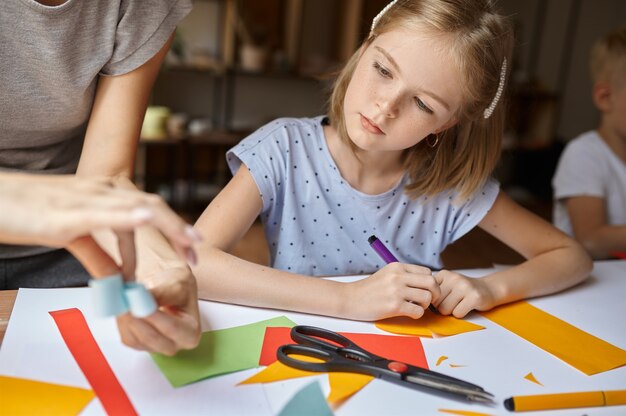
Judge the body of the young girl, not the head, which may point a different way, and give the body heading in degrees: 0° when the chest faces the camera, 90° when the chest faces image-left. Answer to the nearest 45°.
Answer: approximately 0°

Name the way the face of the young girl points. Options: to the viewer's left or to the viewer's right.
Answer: to the viewer's left

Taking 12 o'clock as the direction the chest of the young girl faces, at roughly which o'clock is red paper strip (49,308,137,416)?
The red paper strip is roughly at 1 o'clock from the young girl.

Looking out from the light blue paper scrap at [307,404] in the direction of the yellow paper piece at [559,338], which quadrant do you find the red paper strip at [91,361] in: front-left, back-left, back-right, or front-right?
back-left
